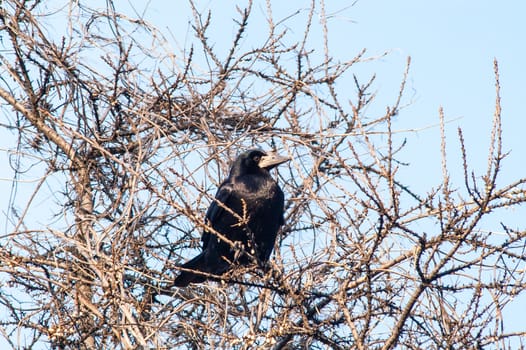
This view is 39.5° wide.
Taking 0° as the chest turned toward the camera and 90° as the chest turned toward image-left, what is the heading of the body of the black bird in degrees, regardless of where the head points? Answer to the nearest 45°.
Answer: approximately 315°
